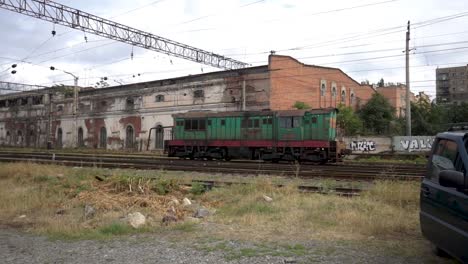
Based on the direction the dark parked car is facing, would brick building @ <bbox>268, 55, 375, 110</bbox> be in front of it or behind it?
behind
